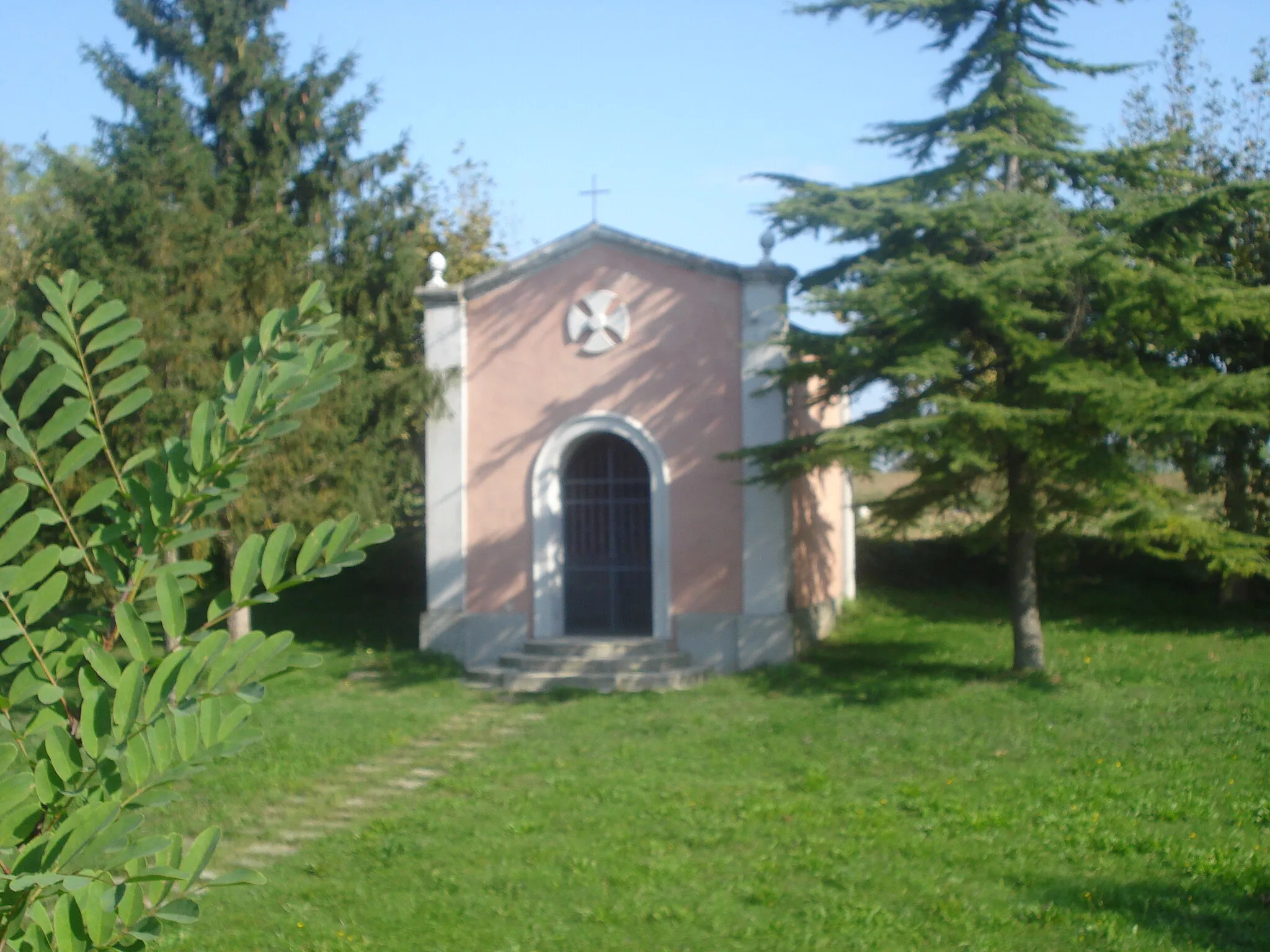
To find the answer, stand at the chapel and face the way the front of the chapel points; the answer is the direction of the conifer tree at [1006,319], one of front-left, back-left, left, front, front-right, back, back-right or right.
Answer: front-left

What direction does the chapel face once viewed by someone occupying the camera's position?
facing the viewer

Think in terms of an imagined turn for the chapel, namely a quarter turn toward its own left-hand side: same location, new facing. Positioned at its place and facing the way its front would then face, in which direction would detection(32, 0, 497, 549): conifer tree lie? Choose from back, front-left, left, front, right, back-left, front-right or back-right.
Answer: back
